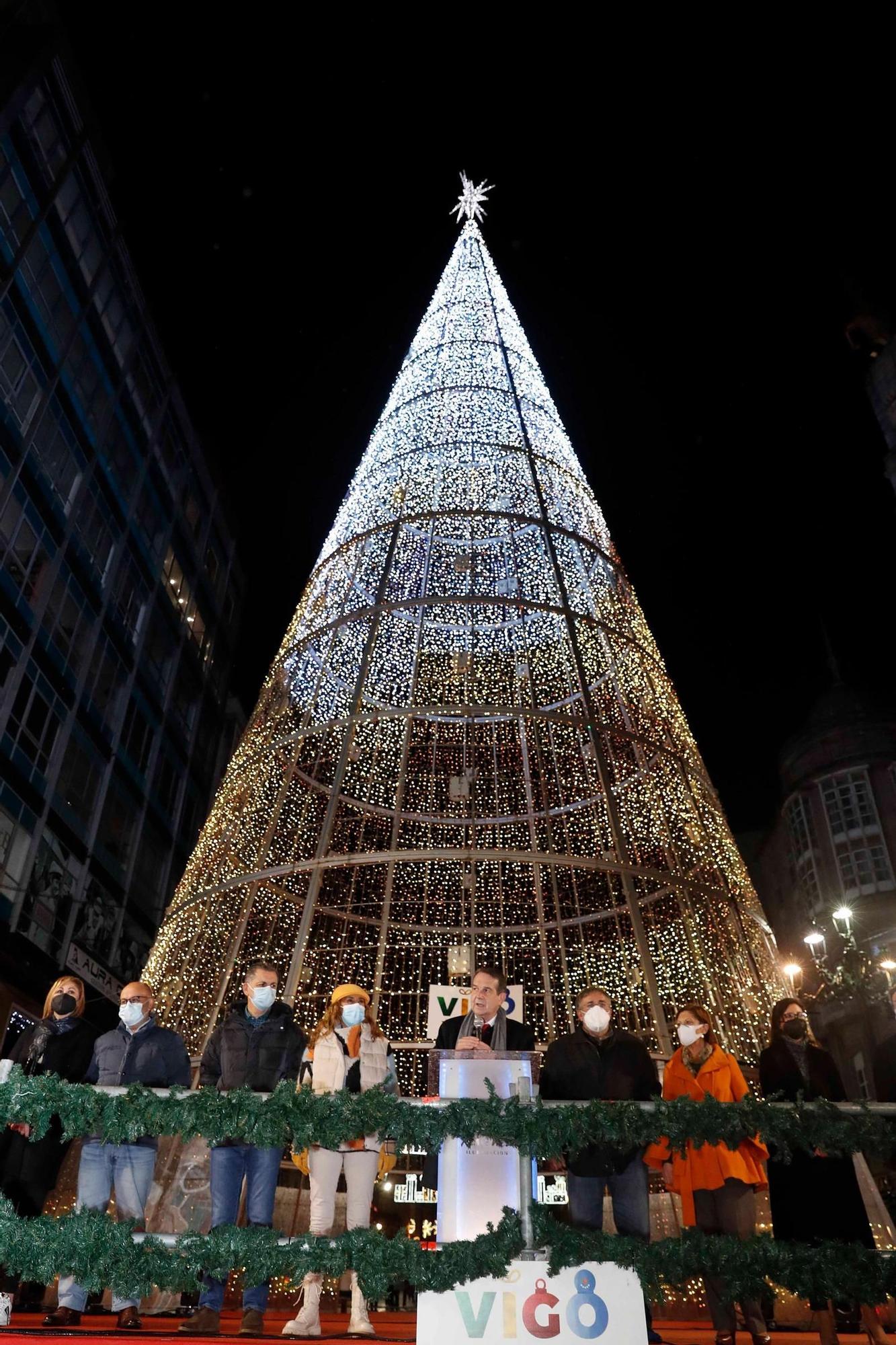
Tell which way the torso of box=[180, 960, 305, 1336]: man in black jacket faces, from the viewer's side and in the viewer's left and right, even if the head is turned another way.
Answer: facing the viewer

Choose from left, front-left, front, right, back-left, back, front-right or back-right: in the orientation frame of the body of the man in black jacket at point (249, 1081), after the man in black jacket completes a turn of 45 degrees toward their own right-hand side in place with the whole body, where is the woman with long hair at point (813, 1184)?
back-left

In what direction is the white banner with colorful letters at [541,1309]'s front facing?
toward the camera

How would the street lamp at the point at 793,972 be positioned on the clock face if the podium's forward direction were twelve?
The street lamp is roughly at 7 o'clock from the podium.

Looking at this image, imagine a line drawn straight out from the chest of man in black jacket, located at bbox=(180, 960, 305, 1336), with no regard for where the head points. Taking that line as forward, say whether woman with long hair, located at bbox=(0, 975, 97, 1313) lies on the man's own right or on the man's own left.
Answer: on the man's own right

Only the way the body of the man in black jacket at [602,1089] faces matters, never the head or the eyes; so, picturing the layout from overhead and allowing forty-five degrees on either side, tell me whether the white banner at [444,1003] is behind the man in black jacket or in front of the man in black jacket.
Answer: behind

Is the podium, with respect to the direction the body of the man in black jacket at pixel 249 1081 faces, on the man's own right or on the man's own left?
on the man's own left

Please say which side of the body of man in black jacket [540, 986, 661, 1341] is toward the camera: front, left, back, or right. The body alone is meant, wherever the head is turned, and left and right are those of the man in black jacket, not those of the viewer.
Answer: front

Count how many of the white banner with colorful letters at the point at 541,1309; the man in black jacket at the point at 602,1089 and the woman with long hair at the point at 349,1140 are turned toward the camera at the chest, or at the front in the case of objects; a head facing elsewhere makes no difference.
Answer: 3

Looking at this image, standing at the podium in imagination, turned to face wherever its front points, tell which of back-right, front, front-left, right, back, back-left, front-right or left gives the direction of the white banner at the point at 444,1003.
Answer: back

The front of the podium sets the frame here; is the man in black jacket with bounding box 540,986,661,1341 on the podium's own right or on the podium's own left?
on the podium's own left
